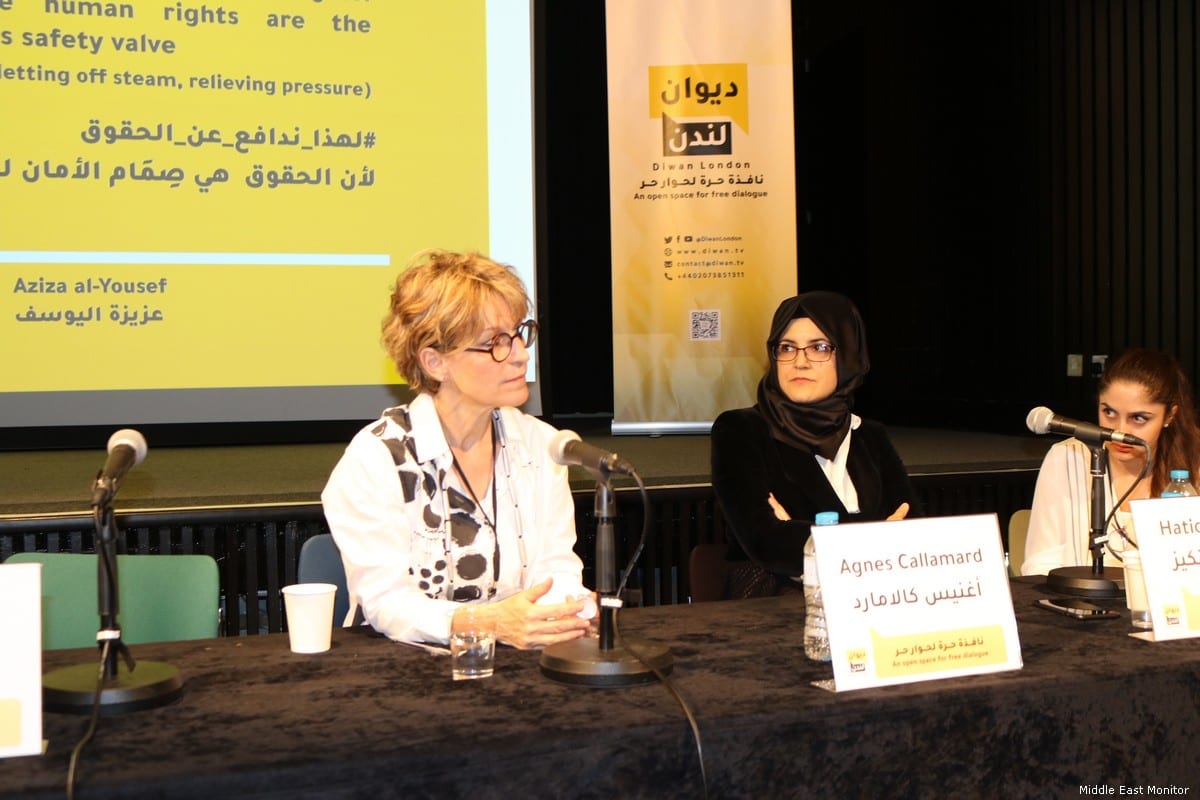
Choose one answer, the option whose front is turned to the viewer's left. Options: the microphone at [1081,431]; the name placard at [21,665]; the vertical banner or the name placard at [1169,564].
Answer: the microphone

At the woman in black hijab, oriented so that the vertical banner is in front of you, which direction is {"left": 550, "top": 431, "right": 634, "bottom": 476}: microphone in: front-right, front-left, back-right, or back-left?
back-left

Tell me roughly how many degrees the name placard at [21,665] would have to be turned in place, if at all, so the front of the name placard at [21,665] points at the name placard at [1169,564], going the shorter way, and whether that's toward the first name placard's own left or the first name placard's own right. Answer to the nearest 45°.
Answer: approximately 90° to the first name placard's own left

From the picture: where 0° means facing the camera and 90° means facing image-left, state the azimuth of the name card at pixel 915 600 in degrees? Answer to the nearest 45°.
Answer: approximately 0°

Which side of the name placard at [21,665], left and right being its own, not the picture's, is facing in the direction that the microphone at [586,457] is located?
left

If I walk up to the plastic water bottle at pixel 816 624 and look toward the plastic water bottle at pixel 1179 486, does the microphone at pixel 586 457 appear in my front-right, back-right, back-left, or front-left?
back-left

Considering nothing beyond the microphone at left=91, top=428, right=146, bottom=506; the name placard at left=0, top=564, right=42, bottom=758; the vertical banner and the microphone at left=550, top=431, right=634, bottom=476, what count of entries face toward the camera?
2

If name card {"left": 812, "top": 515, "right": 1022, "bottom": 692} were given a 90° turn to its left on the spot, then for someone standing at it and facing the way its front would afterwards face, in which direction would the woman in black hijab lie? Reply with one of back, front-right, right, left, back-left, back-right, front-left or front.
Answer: left

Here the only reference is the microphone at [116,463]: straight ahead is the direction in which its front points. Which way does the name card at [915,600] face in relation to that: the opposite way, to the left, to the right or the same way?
the opposite way

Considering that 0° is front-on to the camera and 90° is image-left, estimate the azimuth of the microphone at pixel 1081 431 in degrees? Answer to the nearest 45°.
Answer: approximately 90°
